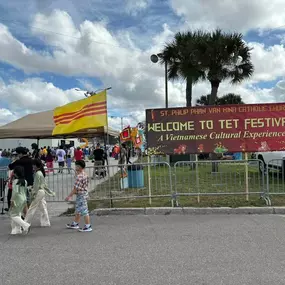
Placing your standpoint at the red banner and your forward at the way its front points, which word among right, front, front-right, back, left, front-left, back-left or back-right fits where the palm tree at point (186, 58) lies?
back

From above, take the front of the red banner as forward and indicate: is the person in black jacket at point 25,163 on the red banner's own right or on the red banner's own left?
on the red banner's own right

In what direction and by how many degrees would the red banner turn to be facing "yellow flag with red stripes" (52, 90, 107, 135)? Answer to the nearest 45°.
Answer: approximately 90° to its right

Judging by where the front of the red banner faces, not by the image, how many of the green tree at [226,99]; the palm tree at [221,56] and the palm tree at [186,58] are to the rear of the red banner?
3

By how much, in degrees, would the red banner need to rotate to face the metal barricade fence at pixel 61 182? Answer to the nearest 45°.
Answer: approximately 90° to its right

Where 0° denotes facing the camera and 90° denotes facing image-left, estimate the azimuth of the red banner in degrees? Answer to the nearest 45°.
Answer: approximately 0°

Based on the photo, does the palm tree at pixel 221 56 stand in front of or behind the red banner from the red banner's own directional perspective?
behind

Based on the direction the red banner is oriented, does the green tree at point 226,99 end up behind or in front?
behind
